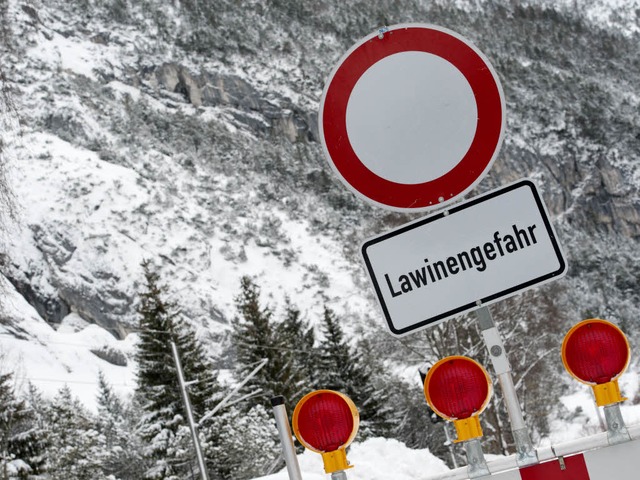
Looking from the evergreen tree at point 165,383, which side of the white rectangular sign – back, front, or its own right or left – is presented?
back

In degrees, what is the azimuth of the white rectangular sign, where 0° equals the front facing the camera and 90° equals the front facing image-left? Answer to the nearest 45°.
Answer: approximately 0°

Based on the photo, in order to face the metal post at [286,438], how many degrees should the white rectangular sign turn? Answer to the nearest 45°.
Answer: approximately 90° to its right

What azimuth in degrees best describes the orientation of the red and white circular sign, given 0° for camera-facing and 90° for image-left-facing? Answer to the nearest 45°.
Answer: approximately 0°

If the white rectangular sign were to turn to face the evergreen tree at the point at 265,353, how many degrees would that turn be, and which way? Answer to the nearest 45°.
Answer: approximately 180°

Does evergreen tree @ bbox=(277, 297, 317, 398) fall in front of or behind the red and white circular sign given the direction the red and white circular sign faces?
behind

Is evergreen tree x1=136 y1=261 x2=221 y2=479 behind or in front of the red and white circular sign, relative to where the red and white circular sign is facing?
behind

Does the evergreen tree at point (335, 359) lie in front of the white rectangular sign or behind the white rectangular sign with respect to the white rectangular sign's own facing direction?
behind

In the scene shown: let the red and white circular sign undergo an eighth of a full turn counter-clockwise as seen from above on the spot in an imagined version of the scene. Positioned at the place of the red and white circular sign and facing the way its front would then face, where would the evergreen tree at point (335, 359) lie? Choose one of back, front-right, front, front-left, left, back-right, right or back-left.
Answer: back-left

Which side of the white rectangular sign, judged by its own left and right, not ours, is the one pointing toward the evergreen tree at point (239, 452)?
back

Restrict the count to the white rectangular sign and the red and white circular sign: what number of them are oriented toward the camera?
2
